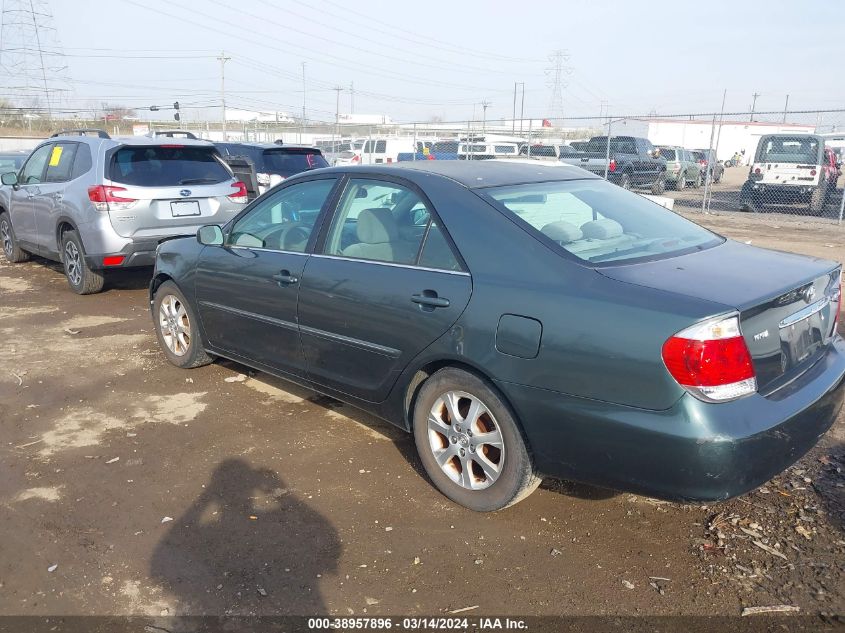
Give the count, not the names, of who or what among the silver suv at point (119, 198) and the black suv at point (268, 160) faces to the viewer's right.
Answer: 0

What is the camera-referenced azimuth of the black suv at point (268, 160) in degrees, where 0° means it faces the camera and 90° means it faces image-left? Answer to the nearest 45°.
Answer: approximately 135°

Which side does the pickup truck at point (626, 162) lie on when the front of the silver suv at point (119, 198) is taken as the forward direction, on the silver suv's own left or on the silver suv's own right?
on the silver suv's own right

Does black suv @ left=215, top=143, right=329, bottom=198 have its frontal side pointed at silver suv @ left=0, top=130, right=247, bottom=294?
no

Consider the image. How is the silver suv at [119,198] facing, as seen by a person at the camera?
facing away from the viewer and to the left of the viewer

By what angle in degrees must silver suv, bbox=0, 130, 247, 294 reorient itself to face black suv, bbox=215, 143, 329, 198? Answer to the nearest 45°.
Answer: approximately 90° to its right

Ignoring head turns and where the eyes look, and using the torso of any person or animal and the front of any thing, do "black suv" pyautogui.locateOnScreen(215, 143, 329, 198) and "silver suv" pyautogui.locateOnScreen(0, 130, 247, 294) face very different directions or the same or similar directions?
same or similar directions

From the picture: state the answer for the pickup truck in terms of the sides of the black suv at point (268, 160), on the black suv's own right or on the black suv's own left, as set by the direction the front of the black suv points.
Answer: on the black suv's own right
